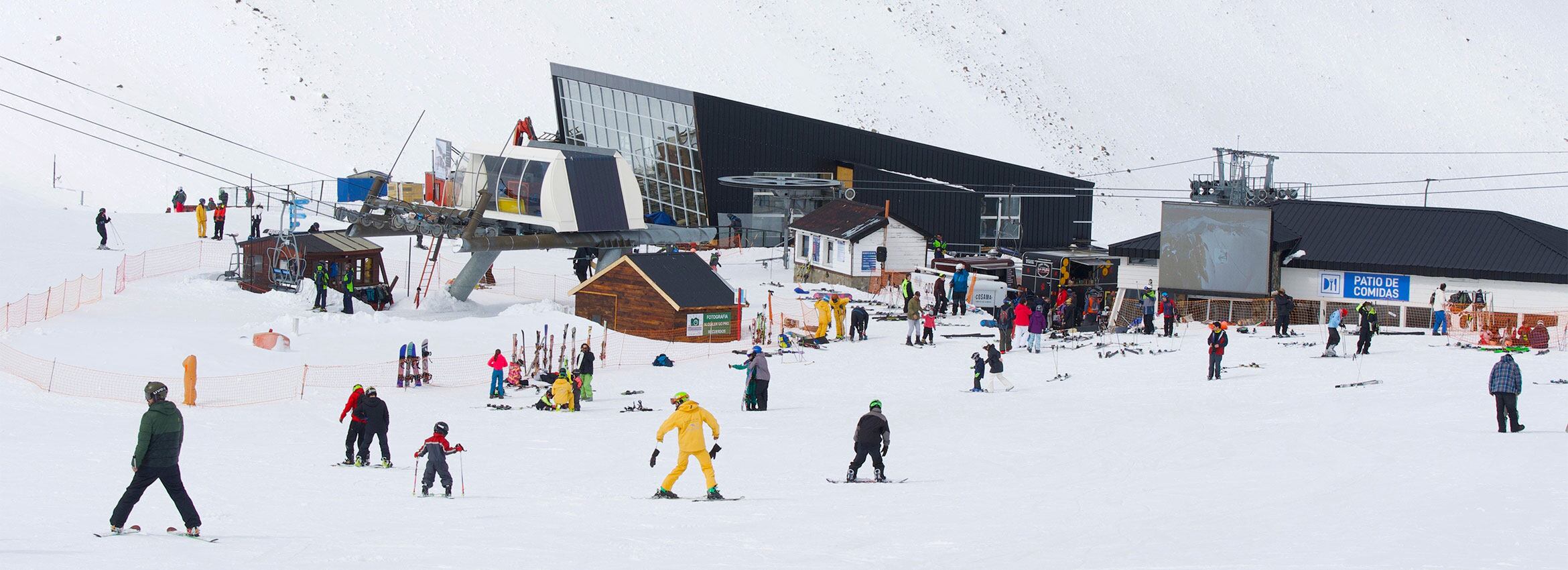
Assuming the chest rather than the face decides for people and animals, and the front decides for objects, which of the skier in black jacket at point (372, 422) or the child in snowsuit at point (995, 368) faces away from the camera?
the skier in black jacket

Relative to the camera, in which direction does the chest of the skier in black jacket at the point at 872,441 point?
away from the camera

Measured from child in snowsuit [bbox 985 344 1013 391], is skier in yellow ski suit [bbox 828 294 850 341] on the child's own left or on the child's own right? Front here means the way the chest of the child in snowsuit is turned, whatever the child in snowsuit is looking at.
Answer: on the child's own right

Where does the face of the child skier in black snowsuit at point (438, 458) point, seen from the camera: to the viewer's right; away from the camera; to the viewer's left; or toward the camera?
away from the camera

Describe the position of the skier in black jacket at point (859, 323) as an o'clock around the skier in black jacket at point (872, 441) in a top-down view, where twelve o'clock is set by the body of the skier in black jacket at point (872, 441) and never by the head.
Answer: the skier in black jacket at point (859, 323) is roughly at 12 o'clock from the skier in black jacket at point (872, 441).

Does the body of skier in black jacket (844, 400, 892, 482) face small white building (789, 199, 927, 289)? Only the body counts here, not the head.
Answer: yes

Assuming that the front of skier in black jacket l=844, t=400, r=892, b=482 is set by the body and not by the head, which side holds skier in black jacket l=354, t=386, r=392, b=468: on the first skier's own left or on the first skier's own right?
on the first skier's own left
